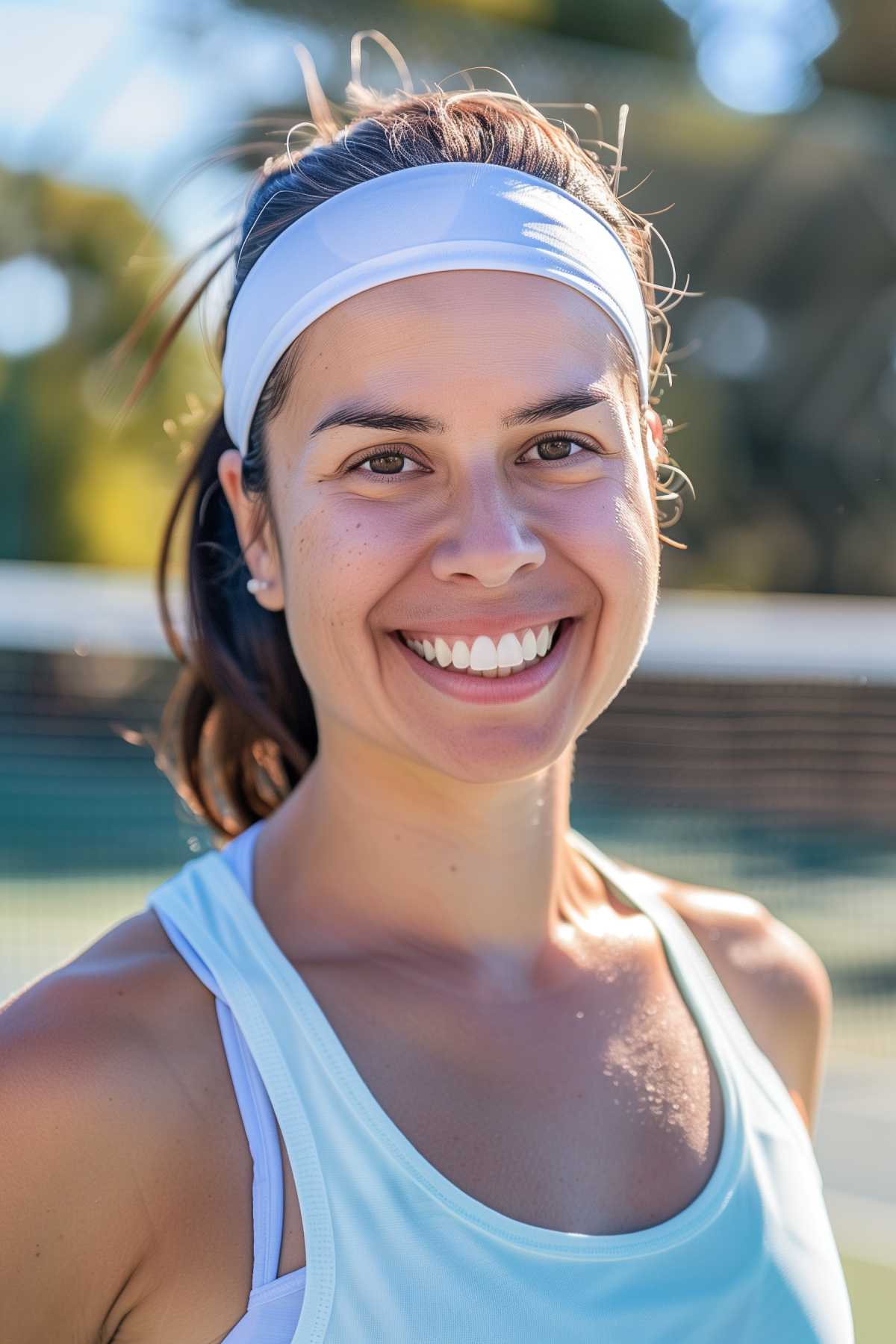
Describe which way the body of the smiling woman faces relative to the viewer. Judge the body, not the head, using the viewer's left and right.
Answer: facing the viewer and to the right of the viewer
